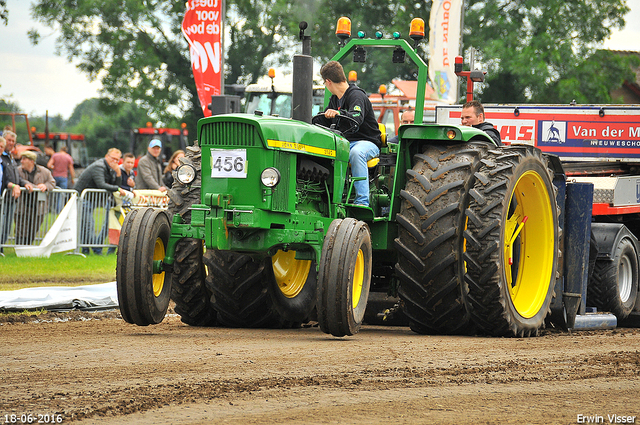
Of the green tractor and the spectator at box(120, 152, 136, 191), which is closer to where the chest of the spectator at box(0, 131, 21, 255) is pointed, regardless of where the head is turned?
the green tractor

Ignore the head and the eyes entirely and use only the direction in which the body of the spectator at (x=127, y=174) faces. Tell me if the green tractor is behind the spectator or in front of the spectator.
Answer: in front

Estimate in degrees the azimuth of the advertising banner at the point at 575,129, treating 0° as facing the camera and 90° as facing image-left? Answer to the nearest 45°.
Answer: approximately 0°

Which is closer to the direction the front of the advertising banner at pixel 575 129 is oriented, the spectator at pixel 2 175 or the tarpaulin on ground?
the tarpaulin on ground

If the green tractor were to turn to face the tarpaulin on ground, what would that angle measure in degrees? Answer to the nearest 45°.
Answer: approximately 90° to its right

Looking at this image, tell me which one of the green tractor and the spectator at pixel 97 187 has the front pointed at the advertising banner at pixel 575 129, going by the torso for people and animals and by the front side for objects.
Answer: the spectator

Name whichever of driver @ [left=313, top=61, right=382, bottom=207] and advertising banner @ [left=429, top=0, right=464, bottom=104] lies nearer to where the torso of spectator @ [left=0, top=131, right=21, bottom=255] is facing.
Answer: the driver

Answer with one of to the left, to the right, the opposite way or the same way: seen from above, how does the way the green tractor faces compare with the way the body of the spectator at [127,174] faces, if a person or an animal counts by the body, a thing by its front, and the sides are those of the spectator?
to the right

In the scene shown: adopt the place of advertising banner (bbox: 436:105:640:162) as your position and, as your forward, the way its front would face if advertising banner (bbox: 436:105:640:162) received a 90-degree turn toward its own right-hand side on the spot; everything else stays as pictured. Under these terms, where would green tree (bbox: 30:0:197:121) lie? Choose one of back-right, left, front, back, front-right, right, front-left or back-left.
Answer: front-right
